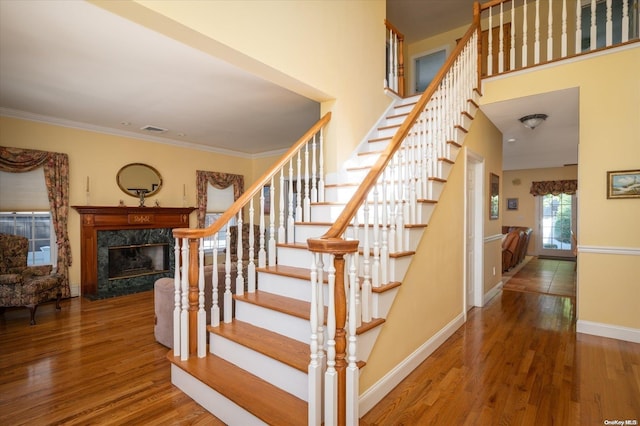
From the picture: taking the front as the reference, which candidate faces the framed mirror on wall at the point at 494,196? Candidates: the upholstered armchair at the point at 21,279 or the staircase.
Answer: the upholstered armchair

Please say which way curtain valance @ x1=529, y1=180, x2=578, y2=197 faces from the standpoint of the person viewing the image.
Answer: facing the viewer

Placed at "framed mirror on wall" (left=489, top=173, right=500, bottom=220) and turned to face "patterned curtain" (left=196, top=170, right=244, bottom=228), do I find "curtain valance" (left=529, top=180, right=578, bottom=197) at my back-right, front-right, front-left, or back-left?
back-right

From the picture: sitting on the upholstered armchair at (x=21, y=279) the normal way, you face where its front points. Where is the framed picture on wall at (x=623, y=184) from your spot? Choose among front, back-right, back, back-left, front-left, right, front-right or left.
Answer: front

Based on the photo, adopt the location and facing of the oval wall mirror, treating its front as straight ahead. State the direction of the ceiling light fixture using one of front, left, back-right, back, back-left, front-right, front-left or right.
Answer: front-left

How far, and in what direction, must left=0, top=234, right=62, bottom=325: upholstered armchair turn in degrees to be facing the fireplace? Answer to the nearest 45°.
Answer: approximately 90° to its left

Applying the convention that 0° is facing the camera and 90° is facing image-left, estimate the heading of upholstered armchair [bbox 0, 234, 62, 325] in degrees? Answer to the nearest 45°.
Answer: approximately 315°

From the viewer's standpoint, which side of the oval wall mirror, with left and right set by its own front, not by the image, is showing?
front

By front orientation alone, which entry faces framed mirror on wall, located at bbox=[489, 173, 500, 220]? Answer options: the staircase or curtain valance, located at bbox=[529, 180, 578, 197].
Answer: the curtain valance

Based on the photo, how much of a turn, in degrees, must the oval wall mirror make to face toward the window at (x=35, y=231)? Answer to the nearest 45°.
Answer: approximately 90° to its right

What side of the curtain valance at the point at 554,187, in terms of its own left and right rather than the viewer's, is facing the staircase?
front

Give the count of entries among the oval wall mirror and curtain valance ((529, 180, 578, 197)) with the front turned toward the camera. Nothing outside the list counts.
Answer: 2

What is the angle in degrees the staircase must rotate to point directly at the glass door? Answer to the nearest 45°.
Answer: approximately 180°

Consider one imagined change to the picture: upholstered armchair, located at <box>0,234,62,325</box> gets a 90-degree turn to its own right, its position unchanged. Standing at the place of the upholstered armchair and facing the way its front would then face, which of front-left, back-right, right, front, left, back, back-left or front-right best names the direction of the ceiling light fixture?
left

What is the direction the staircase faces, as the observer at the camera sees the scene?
facing the viewer and to the left of the viewer
